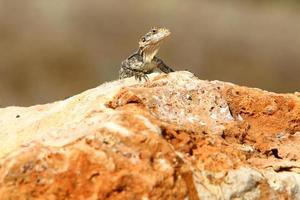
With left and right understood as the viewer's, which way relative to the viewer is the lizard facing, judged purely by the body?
facing the viewer and to the right of the viewer
